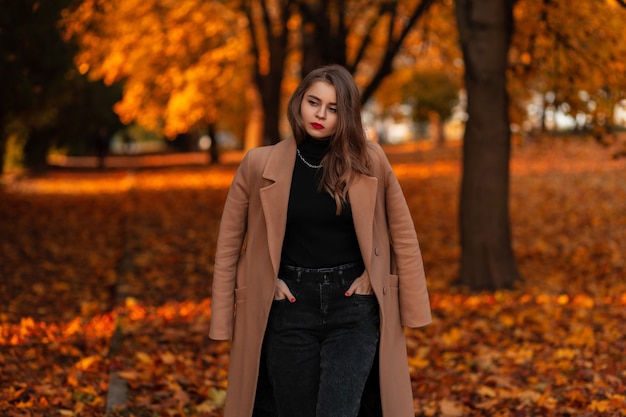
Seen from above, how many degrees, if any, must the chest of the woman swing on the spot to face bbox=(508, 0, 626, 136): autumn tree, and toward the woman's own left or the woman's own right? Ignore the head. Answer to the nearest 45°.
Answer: approximately 135° to the woman's own left

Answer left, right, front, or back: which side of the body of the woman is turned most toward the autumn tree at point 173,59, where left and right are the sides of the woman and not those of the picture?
back

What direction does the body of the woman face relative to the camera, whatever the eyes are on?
toward the camera

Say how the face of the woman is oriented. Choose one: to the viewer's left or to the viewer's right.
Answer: to the viewer's left

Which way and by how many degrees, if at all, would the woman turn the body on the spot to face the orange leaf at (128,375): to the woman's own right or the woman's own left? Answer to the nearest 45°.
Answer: approximately 135° to the woman's own right

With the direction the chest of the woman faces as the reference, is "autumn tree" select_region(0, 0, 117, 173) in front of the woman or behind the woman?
behind

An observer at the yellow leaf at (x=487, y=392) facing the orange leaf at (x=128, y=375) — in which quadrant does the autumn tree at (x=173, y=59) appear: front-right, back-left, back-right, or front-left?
front-right

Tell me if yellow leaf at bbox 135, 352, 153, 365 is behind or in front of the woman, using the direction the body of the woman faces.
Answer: behind
